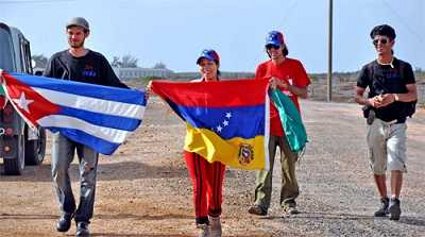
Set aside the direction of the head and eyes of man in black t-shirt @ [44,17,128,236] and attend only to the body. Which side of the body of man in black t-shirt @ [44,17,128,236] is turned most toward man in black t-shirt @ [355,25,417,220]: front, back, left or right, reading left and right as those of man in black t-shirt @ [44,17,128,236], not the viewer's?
left

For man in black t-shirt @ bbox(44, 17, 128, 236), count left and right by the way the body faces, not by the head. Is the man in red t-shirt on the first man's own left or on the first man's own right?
on the first man's own left

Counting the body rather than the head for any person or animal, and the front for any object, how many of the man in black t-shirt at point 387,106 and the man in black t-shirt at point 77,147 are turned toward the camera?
2

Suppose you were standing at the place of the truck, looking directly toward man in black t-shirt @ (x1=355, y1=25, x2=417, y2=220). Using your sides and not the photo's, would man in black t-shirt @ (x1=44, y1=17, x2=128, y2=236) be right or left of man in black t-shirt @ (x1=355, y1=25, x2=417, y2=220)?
right

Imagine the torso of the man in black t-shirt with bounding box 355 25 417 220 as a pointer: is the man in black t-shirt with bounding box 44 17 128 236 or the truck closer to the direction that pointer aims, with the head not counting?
the man in black t-shirt

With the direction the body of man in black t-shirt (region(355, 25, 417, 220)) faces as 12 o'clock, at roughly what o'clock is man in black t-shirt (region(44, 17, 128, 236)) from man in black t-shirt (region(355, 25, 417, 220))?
man in black t-shirt (region(44, 17, 128, 236)) is roughly at 2 o'clock from man in black t-shirt (region(355, 25, 417, 220)).

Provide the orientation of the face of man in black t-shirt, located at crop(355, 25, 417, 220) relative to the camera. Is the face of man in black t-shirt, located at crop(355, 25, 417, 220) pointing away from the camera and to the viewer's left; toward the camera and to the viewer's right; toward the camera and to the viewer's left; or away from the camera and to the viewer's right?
toward the camera and to the viewer's left

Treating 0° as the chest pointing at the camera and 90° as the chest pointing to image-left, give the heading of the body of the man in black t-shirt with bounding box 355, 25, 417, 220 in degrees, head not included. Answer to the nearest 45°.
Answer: approximately 0°
